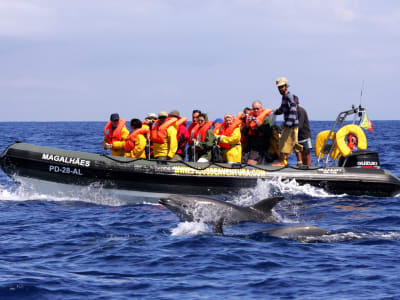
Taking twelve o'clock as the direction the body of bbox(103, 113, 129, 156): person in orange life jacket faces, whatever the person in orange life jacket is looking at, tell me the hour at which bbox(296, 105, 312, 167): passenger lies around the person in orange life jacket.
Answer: The passenger is roughly at 8 o'clock from the person in orange life jacket.

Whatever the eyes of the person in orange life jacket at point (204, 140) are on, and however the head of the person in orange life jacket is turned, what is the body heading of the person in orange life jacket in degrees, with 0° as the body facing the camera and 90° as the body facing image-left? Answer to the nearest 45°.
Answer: approximately 45°

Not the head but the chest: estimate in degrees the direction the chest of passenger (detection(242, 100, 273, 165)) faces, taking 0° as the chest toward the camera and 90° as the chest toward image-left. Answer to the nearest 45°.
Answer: approximately 45°

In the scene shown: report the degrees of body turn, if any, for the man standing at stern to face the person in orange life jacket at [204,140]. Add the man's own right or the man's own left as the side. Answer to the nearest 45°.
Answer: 0° — they already face them

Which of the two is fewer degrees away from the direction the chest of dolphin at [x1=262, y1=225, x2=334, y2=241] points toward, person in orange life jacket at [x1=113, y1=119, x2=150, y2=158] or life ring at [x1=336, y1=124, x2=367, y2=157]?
the person in orange life jacket

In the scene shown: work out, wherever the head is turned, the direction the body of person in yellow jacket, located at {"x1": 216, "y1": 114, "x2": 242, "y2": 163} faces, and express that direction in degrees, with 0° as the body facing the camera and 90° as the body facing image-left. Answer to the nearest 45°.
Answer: approximately 45°

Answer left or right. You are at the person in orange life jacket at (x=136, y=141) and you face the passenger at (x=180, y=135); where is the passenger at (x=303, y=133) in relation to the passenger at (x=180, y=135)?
right

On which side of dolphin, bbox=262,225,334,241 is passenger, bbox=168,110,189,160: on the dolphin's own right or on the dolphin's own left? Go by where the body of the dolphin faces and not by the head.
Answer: on the dolphin's own right

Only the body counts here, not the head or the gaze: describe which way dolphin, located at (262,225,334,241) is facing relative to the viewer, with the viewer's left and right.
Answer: facing to the left of the viewer
